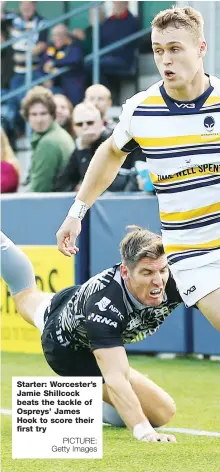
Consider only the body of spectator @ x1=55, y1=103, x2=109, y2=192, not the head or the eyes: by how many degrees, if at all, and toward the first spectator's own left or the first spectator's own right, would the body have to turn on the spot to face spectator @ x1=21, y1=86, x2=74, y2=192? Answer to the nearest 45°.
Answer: approximately 90° to the first spectator's own right

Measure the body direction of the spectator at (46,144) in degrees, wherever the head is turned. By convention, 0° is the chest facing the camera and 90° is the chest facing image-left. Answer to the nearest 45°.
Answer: approximately 45°

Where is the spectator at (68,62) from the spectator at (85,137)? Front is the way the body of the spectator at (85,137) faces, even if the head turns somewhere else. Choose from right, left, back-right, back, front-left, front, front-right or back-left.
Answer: back-right

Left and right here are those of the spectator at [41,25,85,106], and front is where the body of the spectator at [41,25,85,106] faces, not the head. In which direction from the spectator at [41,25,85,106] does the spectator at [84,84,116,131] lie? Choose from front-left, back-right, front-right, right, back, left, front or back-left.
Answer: front-left

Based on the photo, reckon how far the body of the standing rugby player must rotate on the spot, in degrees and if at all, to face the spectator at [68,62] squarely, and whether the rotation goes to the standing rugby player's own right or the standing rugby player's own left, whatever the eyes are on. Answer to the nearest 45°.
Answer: approximately 180°

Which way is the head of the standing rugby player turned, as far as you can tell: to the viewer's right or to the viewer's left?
to the viewer's left

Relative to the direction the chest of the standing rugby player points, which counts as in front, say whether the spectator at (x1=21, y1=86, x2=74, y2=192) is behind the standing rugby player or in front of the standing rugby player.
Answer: behind

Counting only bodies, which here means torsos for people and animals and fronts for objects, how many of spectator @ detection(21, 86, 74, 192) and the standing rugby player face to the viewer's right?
0

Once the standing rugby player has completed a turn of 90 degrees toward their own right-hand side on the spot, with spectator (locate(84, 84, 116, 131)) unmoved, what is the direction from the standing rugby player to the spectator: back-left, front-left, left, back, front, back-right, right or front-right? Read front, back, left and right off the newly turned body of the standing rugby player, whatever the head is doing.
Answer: right

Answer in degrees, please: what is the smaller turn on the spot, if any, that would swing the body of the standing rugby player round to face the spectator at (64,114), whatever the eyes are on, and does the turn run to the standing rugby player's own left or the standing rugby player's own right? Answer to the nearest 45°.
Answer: approximately 180°
